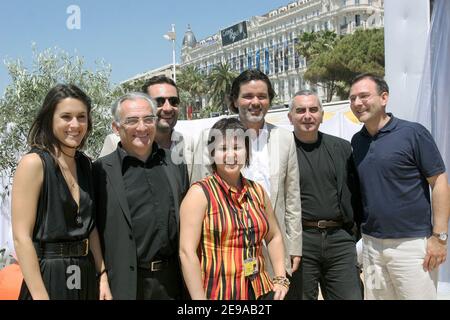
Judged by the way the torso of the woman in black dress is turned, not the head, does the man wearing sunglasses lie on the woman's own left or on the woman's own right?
on the woman's own left

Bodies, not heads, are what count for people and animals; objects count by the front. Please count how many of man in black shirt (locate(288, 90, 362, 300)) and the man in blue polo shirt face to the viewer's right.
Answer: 0

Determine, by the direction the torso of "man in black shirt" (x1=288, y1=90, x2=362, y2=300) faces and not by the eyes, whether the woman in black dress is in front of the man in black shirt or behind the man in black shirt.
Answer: in front

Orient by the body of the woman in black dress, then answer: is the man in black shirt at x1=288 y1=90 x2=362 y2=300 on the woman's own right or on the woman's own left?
on the woman's own left

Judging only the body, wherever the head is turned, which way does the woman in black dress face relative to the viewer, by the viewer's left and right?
facing the viewer and to the right of the viewer

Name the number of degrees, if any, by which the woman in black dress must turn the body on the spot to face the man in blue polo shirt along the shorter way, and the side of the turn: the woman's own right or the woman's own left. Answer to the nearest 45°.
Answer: approximately 45° to the woman's own left

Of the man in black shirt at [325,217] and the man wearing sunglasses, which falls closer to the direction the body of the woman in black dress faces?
the man in black shirt

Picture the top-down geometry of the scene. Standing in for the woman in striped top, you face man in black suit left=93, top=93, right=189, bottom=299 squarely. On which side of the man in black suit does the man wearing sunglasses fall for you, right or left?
right

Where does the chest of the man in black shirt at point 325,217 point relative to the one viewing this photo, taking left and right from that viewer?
facing the viewer

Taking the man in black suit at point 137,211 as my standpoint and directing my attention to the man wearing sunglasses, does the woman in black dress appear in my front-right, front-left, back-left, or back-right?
back-left

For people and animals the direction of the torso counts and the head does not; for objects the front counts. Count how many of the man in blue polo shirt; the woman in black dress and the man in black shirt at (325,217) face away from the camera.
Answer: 0

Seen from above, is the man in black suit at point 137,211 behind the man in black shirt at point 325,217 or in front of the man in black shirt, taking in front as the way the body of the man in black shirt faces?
in front
